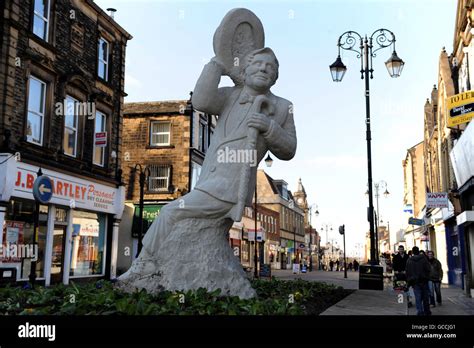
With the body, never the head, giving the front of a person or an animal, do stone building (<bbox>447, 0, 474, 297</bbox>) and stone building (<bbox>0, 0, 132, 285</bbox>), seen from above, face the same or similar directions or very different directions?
very different directions

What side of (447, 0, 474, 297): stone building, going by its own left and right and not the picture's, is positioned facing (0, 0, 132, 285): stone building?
front

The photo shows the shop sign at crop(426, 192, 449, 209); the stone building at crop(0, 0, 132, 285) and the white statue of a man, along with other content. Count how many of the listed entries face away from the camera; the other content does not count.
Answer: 0

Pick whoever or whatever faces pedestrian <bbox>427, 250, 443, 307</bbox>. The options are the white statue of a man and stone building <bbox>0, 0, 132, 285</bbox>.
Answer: the stone building

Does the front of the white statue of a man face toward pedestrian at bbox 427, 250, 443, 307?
no

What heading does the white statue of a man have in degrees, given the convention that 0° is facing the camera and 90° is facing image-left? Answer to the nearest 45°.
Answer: approximately 45°

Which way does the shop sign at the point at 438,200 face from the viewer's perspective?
toward the camera

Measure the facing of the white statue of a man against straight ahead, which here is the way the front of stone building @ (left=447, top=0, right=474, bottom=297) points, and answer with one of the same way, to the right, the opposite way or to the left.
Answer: to the left

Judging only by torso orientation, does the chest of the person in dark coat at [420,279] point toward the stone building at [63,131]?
no

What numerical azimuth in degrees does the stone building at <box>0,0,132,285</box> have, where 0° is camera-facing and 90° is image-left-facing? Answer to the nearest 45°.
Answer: approximately 315°

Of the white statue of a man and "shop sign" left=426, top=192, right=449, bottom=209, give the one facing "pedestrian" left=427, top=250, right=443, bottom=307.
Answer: the shop sign

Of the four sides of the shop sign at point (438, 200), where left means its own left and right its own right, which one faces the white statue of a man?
front

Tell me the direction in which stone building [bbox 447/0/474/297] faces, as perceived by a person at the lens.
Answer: facing to the left of the viewer
